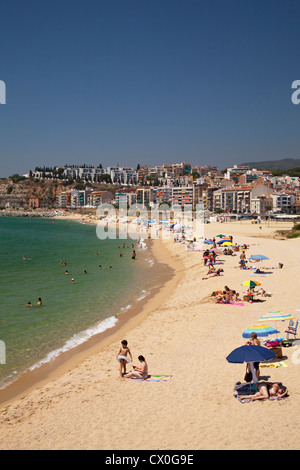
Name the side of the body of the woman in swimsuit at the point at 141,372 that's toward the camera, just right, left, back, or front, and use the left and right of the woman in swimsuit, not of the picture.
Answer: left

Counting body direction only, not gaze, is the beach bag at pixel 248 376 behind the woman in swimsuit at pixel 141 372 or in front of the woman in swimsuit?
behind

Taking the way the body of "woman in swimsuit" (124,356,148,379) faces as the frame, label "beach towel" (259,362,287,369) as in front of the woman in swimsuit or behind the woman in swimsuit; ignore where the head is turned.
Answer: behind

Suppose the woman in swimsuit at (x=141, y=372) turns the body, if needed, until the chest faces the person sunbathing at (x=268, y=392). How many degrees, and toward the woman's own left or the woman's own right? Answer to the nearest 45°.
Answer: approximately 135° to the woman's own left
